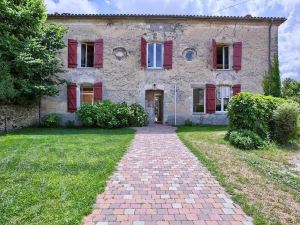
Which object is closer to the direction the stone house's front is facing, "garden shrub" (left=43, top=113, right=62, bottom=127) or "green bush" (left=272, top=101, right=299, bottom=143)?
the green bush

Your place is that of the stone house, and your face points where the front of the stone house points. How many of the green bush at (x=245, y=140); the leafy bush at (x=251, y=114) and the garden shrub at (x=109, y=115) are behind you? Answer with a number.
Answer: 0

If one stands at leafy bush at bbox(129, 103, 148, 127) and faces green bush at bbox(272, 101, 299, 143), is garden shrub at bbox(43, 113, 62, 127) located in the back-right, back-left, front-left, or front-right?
back-right

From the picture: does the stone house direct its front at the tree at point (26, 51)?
no

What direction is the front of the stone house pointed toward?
toward the camera

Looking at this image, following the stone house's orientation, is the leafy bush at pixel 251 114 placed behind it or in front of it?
in front

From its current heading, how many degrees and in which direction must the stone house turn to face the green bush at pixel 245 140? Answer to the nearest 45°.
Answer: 0° — it already faces it

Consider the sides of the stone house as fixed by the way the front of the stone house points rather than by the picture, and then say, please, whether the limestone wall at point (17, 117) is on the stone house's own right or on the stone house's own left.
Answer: on the stone house's own right

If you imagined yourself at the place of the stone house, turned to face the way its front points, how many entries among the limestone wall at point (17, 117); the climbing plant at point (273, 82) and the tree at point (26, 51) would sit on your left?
1

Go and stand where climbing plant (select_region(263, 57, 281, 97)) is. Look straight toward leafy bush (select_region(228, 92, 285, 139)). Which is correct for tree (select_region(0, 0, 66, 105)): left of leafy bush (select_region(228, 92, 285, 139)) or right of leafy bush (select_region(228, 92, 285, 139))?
right

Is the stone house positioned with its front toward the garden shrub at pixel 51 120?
no

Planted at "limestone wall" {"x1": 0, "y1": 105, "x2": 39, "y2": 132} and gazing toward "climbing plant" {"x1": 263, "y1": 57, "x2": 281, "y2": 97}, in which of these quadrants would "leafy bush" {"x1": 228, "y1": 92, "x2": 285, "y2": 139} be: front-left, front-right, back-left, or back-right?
front-right

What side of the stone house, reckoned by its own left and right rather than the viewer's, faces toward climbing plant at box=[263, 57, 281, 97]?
left

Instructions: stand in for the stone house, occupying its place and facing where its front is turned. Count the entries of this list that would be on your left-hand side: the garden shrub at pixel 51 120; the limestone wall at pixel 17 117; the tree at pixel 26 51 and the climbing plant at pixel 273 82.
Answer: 1
